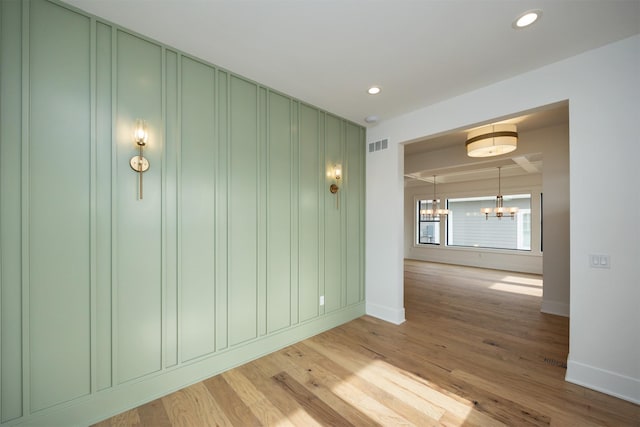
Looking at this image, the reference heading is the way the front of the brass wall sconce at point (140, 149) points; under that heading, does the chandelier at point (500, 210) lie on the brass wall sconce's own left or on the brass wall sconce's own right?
on the brass wall sconce's own left

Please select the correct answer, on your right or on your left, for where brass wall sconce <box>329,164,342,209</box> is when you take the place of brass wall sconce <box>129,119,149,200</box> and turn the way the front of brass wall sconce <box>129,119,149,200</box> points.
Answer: on your left

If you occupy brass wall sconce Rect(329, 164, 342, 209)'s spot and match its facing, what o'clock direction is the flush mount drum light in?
The flush mount drum light is roughly at 10 o'clock from the brass wall sconce.

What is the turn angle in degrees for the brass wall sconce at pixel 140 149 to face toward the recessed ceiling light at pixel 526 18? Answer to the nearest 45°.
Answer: approximately 45° to its left

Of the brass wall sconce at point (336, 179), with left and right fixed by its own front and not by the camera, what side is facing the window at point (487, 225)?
left

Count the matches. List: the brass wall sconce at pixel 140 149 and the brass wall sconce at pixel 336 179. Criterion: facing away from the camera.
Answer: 0

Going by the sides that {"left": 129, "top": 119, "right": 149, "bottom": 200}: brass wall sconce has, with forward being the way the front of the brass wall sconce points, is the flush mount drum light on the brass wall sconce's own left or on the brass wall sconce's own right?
on the brass wall sconce's own left

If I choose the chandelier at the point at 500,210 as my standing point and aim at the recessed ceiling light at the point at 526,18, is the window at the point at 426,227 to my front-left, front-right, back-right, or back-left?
back-right

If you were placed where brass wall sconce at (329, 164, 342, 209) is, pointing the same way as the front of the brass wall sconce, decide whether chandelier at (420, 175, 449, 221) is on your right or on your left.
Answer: on your left

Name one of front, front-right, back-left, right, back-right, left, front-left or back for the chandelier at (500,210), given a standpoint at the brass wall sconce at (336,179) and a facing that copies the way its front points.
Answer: left

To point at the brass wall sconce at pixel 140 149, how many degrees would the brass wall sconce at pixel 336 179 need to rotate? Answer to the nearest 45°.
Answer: approximately 90° to its right

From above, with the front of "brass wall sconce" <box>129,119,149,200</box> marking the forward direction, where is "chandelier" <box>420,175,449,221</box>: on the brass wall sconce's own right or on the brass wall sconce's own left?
on the brass wall sconce's own left
